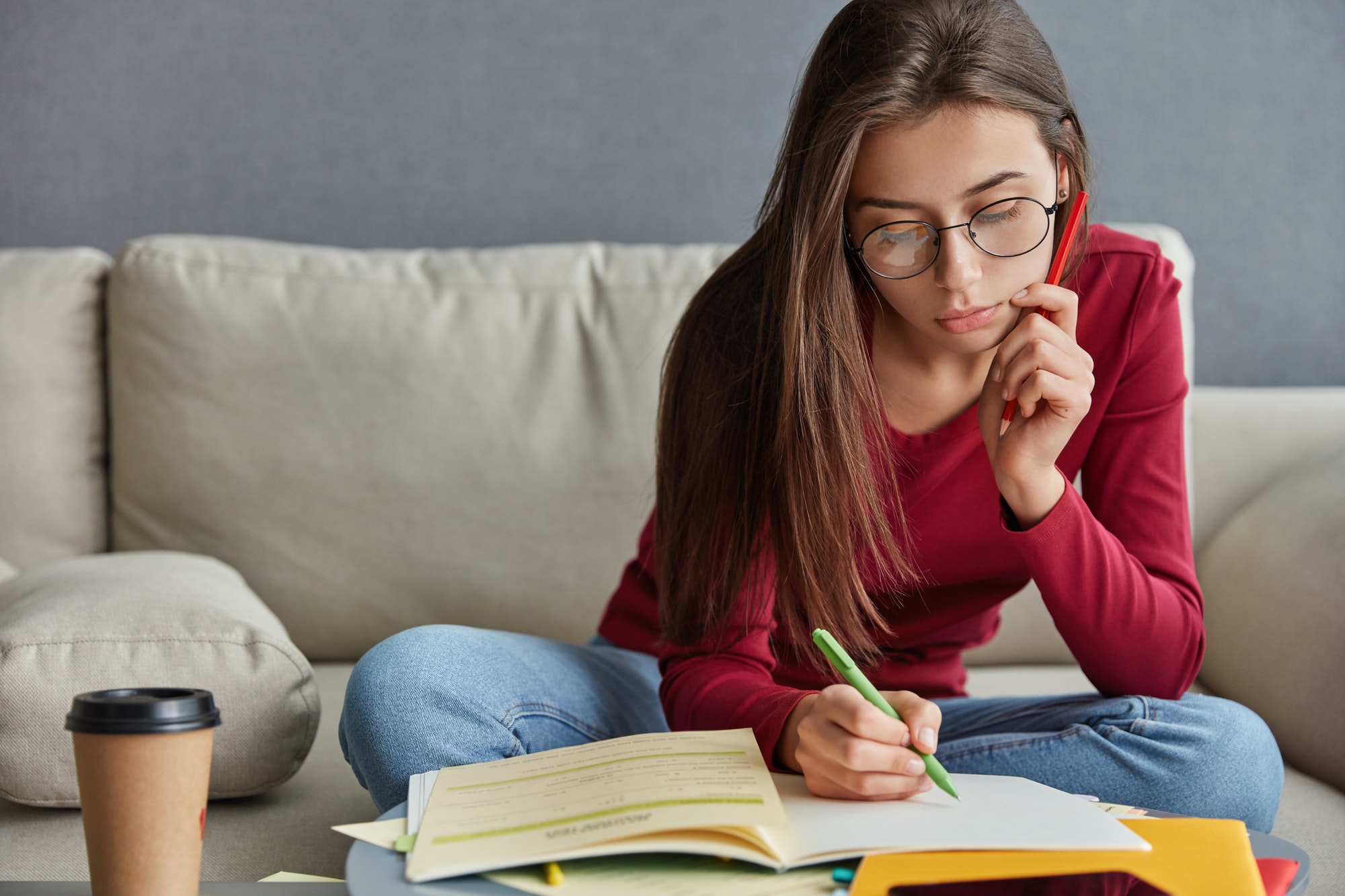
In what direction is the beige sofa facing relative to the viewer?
toward the camera

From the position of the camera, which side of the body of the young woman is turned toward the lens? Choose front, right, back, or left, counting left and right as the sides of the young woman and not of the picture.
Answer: front

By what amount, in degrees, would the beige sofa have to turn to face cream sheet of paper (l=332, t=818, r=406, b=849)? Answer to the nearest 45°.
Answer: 0° — it already faces it

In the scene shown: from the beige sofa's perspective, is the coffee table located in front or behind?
in front

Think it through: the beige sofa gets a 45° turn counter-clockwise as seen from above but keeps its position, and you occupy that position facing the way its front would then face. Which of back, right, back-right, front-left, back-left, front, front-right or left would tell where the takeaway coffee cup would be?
front-right

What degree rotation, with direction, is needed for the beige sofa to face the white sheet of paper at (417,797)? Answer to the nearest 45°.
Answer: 0° — it already faces it
